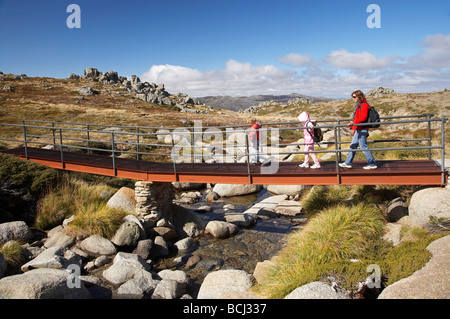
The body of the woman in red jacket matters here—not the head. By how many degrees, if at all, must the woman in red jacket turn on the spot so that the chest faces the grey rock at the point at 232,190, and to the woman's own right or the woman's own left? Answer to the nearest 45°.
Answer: approximately 45° to the woman's own right

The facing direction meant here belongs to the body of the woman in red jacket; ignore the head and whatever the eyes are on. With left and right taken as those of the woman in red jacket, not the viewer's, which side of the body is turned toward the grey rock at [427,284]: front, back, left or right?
left

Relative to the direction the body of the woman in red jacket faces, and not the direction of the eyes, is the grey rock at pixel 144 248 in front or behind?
in front

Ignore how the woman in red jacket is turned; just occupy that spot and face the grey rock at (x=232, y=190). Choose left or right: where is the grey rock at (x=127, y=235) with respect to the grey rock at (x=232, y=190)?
left

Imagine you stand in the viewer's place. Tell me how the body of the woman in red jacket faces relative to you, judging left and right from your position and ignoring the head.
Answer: facing to the left of the viewer

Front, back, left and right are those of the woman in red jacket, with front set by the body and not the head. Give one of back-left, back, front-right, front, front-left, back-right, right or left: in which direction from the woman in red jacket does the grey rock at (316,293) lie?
left

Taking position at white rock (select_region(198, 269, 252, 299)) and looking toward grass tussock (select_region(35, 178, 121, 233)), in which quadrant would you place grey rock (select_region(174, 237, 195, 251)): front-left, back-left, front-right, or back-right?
front-right

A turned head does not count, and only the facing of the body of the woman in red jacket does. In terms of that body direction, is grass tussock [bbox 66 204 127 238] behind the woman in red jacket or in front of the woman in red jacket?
in front

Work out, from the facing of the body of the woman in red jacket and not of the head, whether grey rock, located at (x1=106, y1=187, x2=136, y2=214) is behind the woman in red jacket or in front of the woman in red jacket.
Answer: in front

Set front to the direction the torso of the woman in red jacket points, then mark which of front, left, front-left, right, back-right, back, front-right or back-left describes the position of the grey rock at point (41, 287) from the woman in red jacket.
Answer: front-left
